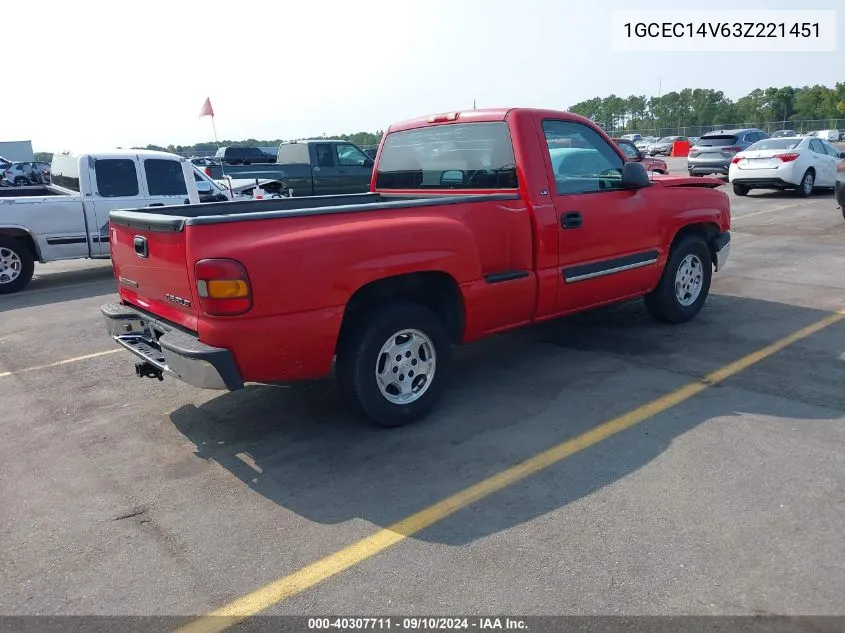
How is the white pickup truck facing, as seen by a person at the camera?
facing away from the viewer and to the right of the viewer

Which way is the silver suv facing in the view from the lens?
facing away from the viewer and to the right of the viewer

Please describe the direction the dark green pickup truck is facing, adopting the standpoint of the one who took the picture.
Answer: facing away from the viewer and to the right of the viewer

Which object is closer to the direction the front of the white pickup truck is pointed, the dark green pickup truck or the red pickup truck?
the dark green pickup truck

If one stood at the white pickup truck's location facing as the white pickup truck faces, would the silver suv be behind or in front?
in front

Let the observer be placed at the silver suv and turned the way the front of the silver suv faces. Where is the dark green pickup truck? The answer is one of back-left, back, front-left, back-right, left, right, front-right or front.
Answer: back

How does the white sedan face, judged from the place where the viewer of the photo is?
facing away from the viewer and to the right of the viewer

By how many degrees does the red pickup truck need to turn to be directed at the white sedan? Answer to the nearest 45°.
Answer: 0° — it already faces it

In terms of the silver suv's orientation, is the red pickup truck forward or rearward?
rearward

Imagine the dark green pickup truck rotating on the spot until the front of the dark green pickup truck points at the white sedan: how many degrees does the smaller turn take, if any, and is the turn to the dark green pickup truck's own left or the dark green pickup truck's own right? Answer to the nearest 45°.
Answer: approximately 45° to the dark green pickup truck's own right
